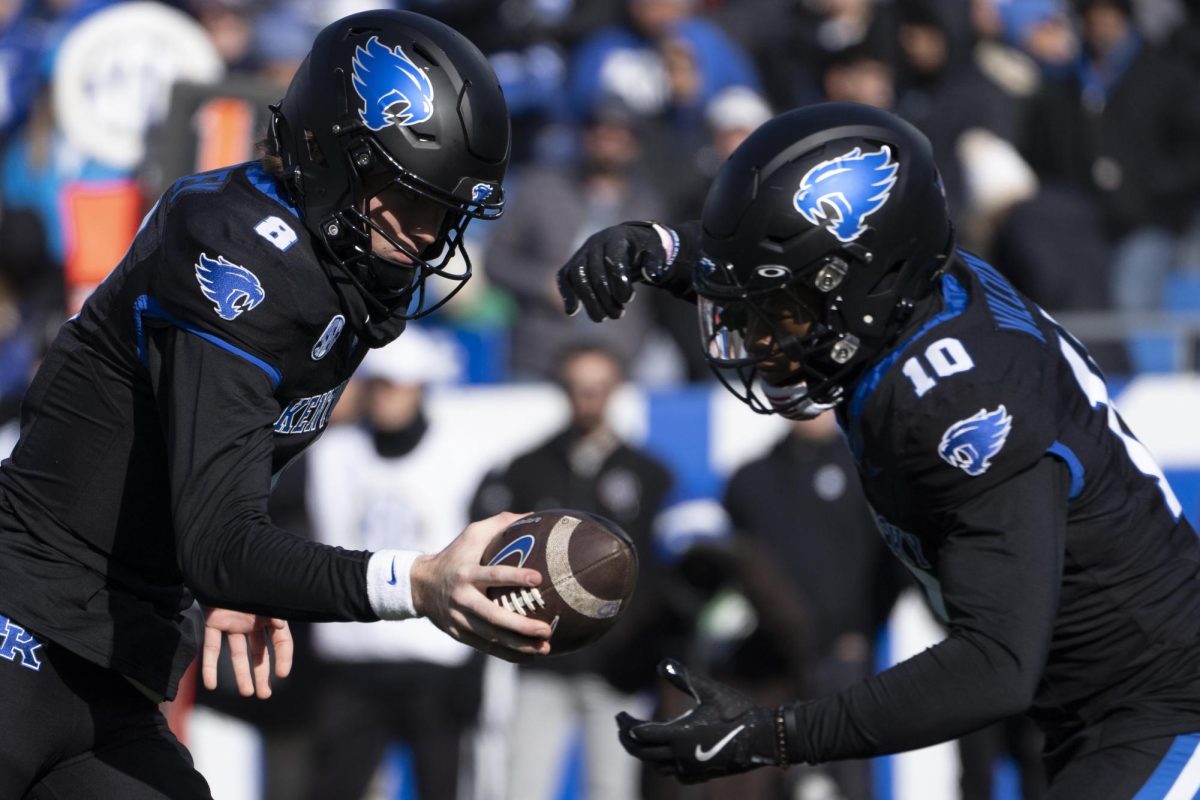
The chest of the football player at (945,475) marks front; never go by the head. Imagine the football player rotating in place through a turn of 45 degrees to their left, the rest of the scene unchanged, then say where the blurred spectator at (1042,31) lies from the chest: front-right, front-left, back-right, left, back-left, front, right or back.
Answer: back-right

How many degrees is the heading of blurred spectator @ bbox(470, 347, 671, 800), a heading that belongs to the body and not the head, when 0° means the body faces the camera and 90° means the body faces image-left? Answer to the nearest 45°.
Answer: approximately 0°

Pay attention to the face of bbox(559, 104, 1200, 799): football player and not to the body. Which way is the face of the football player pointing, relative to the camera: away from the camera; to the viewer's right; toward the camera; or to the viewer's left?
to the viewer's left

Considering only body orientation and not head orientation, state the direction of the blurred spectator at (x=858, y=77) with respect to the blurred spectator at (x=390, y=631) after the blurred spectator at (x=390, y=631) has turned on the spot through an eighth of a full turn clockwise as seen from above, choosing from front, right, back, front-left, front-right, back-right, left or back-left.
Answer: back

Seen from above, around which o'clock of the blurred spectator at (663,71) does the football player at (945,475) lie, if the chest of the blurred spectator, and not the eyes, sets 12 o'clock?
The football player is roughly at 12 o'clock from the blurred spectator.

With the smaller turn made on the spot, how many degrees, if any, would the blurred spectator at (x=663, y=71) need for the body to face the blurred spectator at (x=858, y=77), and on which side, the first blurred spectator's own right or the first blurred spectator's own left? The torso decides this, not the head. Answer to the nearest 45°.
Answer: approximately 45° to the first blurred spectator's own left

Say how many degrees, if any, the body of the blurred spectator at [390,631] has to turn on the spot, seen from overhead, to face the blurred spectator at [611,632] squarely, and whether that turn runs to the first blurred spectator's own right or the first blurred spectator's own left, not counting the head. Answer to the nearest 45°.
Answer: approximately 90° to the first blurred spectator's own left

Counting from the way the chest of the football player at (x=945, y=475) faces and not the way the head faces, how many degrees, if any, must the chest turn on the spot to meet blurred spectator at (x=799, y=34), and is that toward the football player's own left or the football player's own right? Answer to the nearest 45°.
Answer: approximately 90° to the football player's own right

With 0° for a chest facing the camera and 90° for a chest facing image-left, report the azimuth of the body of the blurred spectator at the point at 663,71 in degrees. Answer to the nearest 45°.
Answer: approximately 0°

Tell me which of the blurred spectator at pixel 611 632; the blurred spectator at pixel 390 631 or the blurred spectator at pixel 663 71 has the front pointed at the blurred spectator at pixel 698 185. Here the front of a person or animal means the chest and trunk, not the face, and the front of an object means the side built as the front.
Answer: the blurred spectator at pixel 663 71

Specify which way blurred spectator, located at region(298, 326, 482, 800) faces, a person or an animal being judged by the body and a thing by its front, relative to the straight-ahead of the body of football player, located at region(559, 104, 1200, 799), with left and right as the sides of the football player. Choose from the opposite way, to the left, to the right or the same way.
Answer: to the left
